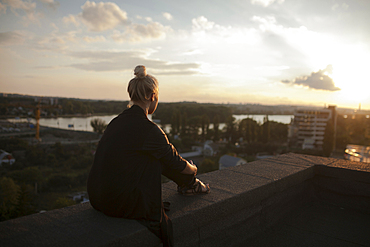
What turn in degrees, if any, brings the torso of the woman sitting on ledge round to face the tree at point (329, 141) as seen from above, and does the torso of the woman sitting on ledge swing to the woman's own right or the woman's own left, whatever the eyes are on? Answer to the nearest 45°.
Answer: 0° — they already face it

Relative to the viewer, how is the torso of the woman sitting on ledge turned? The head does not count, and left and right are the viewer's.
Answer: facing away from the viewer and to the right of the viewer

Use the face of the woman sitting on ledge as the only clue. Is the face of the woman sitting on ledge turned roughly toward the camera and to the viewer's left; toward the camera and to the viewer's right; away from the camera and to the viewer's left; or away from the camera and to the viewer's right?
away from the camera and to the viewer's right

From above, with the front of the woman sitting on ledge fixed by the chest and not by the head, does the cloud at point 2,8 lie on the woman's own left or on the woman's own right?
on the woman's own left

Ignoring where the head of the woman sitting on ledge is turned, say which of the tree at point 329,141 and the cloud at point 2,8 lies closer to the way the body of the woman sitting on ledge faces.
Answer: the tree
